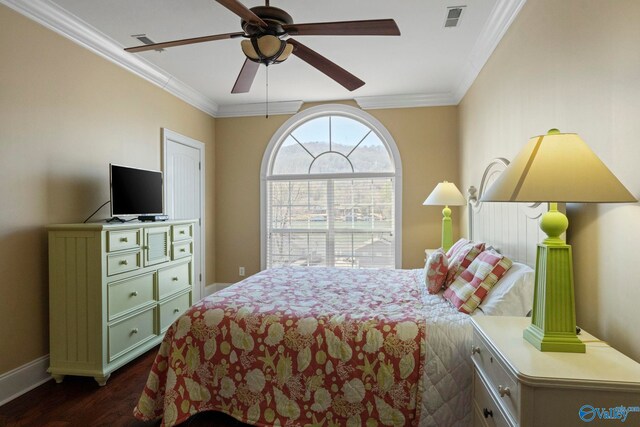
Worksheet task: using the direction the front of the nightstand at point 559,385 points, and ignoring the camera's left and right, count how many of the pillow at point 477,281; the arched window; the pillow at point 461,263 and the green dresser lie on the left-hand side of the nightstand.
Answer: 0

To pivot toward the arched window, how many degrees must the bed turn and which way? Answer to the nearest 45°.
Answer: approximately 90° to its right

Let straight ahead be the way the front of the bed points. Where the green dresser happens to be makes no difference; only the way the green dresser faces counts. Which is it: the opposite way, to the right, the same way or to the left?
the opposite way

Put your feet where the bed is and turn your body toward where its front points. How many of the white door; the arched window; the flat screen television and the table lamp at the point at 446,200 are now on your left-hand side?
0

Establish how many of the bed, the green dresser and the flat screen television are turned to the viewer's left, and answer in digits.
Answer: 1

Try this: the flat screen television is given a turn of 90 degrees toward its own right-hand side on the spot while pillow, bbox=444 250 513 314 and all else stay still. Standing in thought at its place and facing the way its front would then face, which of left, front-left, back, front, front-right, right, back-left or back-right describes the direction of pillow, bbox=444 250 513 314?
left

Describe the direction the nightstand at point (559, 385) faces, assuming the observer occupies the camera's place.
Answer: facing the viewer and to the left of the viewer

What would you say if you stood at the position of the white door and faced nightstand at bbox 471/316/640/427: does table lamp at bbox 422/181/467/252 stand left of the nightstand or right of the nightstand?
left

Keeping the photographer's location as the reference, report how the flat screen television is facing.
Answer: facing the viewer and to the right of the viewer

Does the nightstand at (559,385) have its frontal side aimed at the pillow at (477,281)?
no

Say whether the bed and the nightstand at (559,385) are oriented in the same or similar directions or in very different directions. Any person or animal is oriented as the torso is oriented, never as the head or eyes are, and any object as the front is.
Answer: same or similar directions

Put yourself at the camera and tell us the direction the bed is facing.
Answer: facing to the left of the viewer

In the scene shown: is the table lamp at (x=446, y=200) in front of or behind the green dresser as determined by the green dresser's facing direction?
in front

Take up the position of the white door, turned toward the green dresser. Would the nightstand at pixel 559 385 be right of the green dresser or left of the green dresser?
left

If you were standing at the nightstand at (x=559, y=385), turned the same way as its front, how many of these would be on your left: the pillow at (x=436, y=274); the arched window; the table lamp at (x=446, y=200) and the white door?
0

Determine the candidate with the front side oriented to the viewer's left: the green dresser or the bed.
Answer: the bed

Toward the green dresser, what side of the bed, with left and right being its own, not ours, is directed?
front
